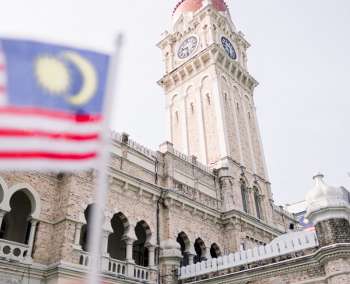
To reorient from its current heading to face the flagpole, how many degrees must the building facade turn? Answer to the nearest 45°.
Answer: approximately 45° to its right
